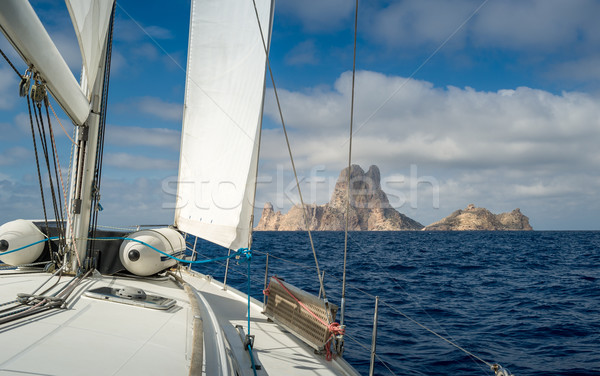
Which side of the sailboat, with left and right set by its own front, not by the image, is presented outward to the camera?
back
